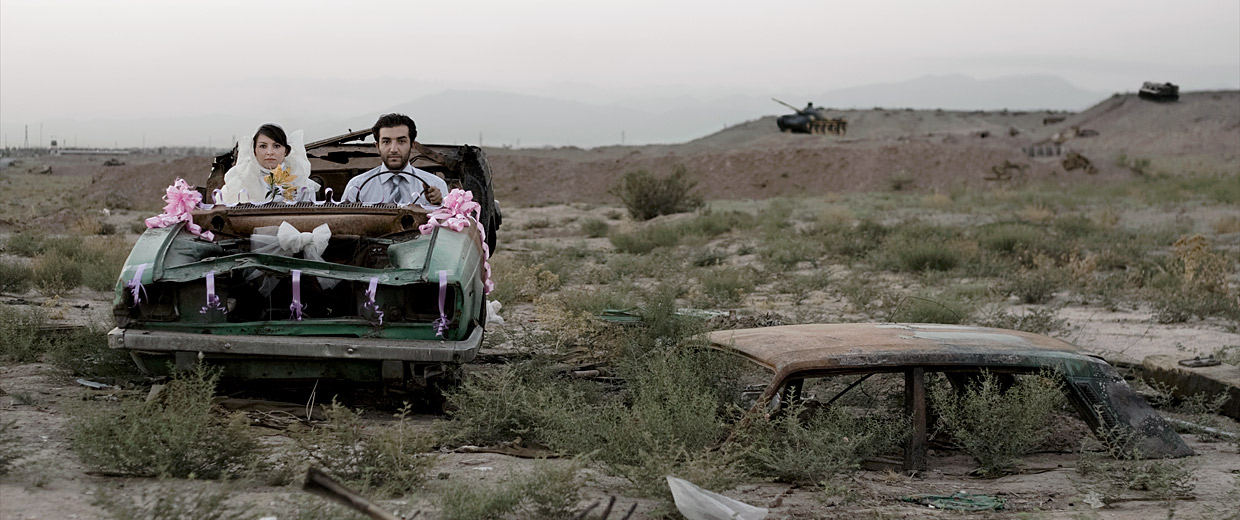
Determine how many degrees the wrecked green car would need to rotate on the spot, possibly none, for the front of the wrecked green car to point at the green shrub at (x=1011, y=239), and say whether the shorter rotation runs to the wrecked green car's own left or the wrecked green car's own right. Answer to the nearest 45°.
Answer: approximately 135° to the wrecked green car's own left

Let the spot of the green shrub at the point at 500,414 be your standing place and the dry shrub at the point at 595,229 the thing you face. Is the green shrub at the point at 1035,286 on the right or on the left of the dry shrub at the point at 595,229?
right

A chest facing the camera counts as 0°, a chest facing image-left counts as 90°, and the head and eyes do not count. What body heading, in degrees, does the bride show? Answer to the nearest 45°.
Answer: approximately 0°
